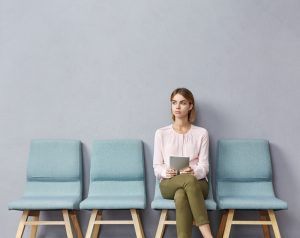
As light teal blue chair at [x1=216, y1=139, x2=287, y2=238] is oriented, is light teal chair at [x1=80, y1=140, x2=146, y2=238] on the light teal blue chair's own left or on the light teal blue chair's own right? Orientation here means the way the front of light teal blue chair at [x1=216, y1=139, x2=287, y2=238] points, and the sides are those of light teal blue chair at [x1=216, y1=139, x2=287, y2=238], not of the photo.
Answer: on the light teal blue chair's own right

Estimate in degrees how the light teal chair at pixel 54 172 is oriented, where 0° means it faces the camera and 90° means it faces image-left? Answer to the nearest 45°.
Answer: approximately 0°

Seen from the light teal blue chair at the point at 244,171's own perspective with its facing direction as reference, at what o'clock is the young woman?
The young woman is roughly at 2 o'clock from the light teal blue chair.

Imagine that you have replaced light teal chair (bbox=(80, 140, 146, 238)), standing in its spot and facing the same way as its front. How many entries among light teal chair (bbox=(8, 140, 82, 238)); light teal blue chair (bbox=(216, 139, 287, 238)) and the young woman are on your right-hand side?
1

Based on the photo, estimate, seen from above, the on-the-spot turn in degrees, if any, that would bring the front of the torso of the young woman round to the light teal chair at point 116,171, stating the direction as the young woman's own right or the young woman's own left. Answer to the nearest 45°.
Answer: approximately 90° to the young woman's own right

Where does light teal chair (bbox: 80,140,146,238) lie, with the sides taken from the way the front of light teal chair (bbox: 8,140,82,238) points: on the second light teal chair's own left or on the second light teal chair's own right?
on the second light teal chair's own left

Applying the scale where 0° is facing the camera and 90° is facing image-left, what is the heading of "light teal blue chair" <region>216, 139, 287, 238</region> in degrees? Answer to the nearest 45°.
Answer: approximately 0°

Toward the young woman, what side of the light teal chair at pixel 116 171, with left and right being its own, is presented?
left

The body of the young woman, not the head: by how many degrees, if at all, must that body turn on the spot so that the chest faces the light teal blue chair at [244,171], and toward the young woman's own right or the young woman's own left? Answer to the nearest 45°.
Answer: approximately 90° to the young woman's own left
